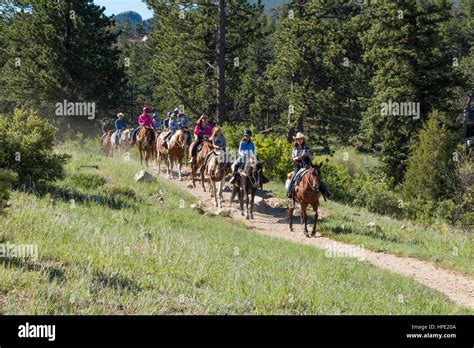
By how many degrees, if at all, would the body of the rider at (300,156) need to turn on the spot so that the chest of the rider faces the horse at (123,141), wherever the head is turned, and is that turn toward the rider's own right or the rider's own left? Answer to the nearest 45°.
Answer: approximately 135° to the rider's own right

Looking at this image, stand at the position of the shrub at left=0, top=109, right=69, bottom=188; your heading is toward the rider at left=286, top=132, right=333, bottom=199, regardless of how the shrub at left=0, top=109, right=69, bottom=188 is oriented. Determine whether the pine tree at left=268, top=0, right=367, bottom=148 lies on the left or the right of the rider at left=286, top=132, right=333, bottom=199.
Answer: left

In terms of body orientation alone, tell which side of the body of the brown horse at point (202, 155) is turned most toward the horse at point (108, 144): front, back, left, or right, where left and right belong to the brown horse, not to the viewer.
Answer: back

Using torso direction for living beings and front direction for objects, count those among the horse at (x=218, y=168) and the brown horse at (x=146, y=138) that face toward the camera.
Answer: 2

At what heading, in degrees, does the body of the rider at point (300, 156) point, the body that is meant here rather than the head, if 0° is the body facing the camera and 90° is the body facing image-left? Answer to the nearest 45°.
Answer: approximately 0°

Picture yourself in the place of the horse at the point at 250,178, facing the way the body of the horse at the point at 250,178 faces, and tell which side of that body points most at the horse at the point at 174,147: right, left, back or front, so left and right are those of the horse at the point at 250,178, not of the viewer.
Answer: back

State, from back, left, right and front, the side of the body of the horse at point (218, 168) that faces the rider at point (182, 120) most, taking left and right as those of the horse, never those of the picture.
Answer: back

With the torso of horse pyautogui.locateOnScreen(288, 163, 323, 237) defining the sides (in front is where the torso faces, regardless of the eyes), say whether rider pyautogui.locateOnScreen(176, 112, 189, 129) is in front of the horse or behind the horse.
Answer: behind
